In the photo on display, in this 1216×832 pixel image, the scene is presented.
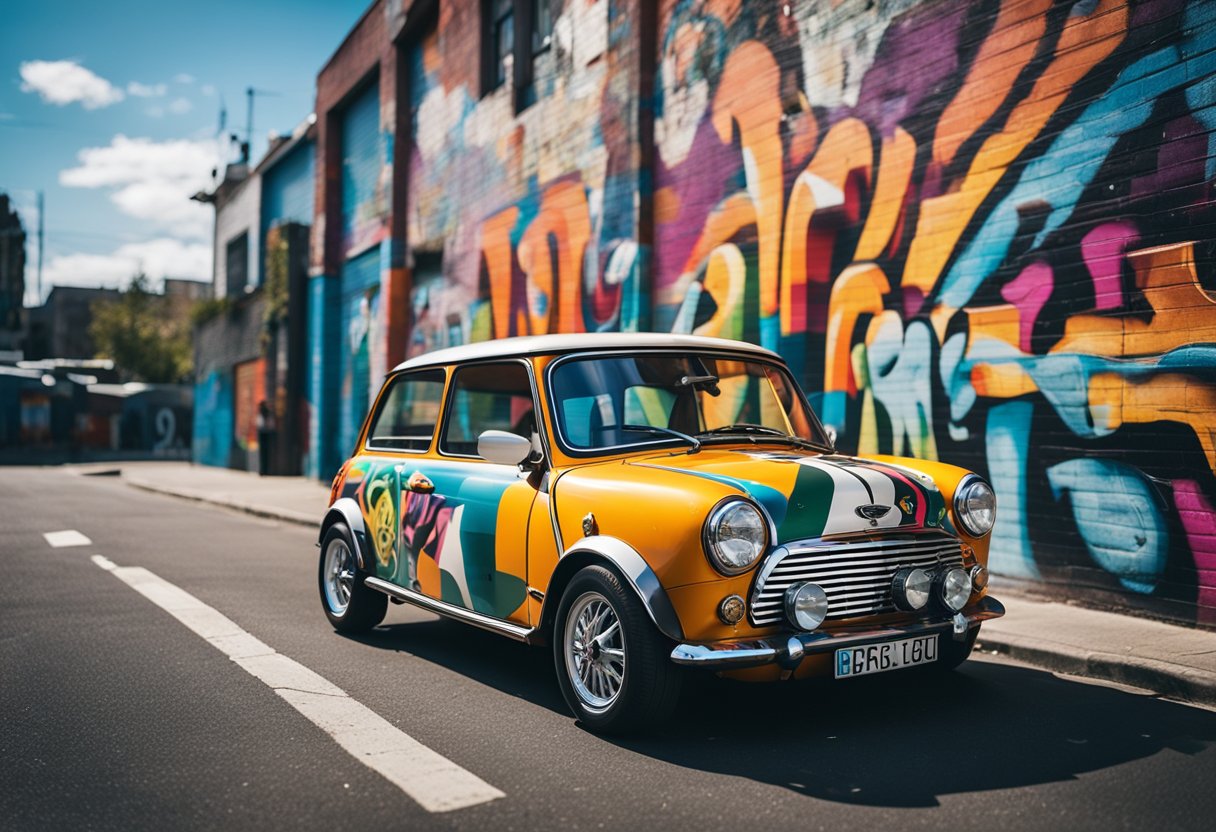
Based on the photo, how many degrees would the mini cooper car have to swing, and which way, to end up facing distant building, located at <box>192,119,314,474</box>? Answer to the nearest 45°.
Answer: approximately 180°

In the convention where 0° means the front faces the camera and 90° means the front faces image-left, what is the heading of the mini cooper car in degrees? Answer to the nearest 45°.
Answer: approximately 315°
